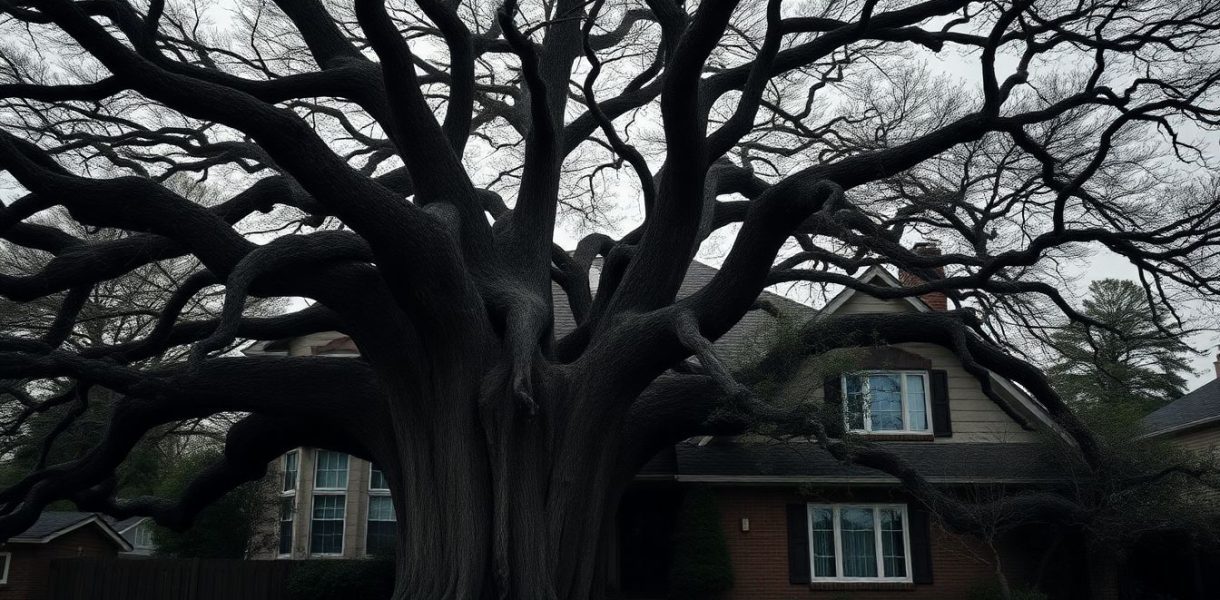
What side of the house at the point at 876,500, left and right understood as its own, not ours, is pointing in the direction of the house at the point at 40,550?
right

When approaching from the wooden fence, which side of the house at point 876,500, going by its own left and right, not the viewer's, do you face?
right

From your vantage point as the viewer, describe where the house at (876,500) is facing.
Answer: facing the viewer

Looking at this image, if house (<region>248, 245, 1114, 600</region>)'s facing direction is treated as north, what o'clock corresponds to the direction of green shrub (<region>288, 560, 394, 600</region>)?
The green shrub is roughly at 3 o'clock from the house.

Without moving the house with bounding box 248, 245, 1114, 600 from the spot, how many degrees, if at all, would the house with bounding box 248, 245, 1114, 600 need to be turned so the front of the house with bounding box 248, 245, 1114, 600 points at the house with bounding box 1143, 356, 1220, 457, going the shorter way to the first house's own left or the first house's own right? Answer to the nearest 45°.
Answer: approximately 135° to the first house's own left

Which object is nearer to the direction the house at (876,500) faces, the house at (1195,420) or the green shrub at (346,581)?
the green shrub

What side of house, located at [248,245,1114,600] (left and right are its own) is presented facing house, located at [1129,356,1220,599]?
left

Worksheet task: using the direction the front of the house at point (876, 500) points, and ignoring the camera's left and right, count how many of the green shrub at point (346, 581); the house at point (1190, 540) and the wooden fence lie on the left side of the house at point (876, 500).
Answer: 1
